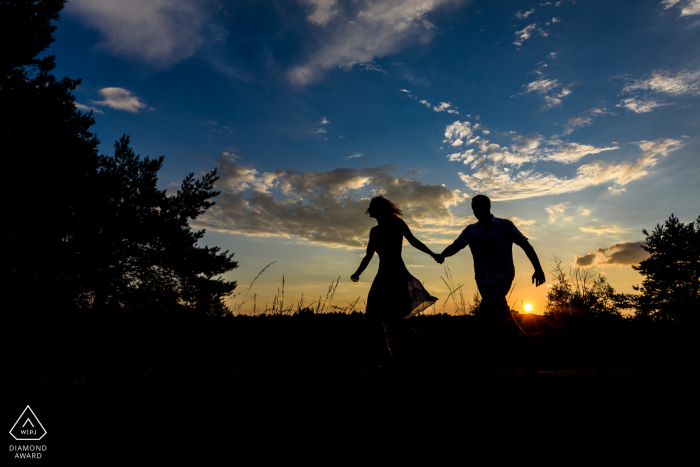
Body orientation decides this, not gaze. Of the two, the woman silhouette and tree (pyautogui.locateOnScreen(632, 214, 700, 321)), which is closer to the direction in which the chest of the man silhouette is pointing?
the woman silhouette

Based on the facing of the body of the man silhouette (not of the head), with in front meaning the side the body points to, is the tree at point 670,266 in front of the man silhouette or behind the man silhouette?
behind

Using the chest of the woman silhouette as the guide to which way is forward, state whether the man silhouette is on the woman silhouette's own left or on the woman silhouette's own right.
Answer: on the woman silhouette's own left

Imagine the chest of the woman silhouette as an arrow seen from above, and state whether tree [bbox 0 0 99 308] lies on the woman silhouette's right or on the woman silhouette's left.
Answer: on the woman silhouette's right

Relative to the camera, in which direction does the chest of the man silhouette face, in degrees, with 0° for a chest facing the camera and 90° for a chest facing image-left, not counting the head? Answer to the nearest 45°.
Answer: approximately 45°

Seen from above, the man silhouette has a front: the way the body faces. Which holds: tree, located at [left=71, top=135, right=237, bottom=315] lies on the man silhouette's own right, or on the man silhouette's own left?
on the man silhouette's own right

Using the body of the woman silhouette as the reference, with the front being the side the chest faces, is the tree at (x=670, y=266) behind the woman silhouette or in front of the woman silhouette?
behind
